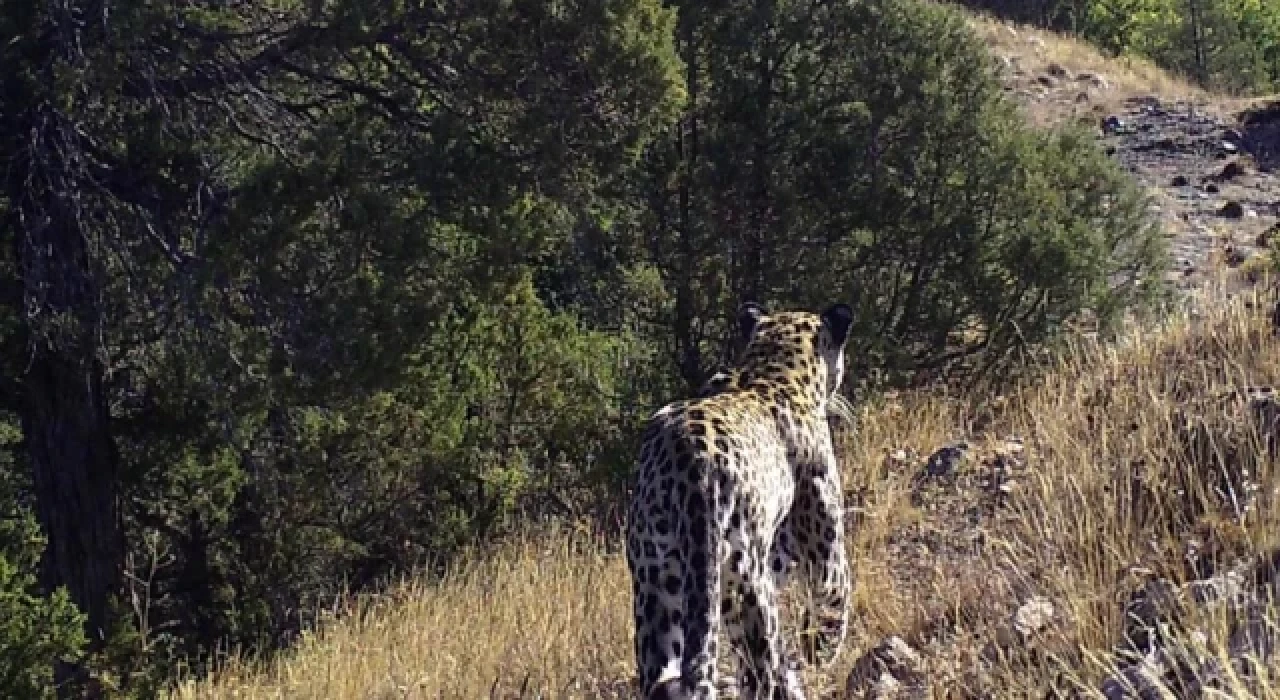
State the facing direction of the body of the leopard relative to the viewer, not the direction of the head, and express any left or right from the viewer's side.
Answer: facing away from the viewer and to the right of the viewer

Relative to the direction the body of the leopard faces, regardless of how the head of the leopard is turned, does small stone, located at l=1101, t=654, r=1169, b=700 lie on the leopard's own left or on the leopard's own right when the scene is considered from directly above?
on the leopard's own right

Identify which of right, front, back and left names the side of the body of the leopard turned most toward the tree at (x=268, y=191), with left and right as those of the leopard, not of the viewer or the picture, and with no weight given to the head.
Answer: left

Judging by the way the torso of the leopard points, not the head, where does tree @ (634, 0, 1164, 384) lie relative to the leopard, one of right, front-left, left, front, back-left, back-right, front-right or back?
front-left

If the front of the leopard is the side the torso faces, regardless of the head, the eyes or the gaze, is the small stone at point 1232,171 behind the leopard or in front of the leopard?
in front

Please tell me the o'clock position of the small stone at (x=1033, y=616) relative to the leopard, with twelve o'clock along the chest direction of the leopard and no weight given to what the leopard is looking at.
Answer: The small stone is roughly at 2 o'clock from the leopard.

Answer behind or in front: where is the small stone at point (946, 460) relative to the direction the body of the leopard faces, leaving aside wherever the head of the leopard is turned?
in front

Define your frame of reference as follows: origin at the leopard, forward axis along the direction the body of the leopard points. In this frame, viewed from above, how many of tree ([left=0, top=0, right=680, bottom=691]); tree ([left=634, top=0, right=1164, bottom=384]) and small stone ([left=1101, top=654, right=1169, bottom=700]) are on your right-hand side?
1
